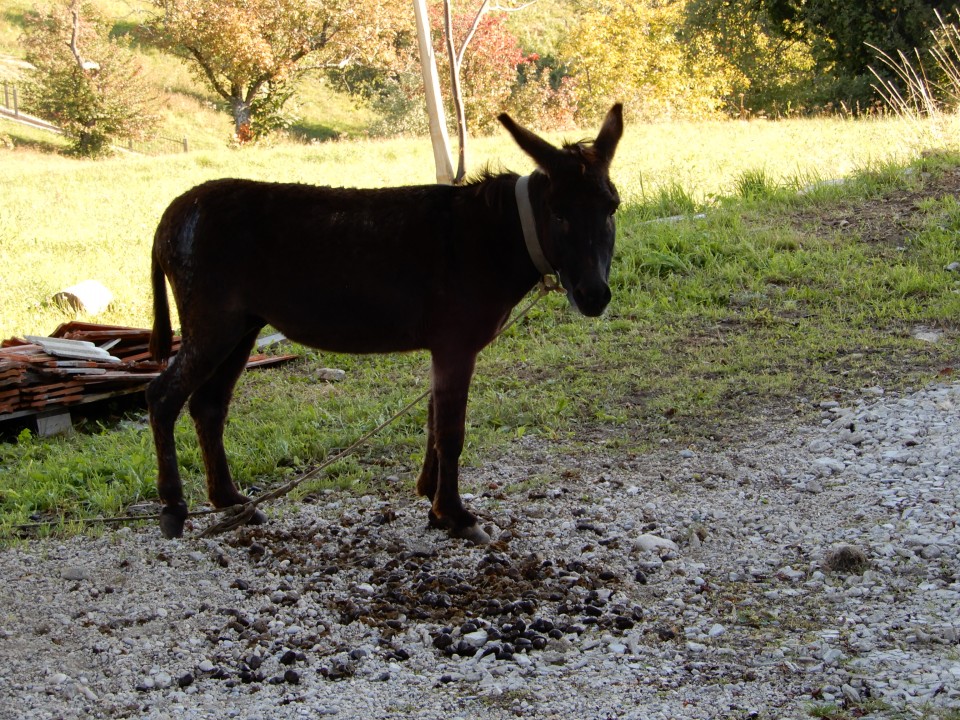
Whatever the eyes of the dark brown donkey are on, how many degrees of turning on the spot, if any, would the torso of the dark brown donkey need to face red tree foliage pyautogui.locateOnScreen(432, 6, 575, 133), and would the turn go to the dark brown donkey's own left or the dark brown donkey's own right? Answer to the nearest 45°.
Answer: approximately 90° to the dark brown donkey's own left

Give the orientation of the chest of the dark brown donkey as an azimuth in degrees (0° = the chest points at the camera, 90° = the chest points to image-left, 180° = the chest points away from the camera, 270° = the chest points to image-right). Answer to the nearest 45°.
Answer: approximately 270°

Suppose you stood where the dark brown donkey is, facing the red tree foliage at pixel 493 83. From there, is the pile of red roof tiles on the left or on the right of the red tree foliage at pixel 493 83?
left

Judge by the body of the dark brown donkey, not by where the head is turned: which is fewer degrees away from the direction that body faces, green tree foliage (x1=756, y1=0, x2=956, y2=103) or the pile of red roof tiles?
the green tree foliage

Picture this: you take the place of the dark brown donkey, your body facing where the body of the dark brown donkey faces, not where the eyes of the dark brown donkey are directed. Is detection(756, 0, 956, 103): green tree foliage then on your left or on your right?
on your left

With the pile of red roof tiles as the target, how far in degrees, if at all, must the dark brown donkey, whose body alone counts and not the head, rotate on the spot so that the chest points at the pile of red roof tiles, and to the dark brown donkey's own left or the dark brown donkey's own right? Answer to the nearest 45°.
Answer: approximately 135° to the dark brown donkey's own left

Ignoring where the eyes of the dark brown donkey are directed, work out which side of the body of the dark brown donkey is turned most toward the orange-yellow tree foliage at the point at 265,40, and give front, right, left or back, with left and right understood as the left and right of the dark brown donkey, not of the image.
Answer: left
